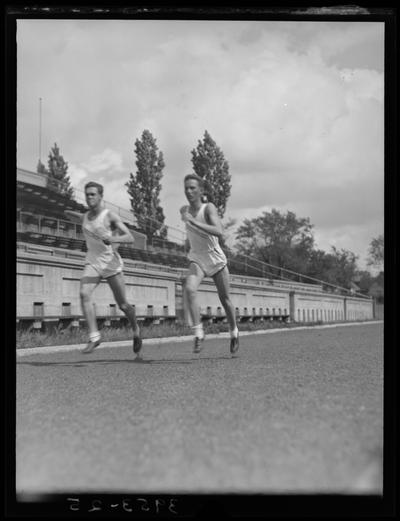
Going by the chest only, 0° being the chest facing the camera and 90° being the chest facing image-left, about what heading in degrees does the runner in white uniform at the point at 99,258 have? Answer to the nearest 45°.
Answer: approximately 45°

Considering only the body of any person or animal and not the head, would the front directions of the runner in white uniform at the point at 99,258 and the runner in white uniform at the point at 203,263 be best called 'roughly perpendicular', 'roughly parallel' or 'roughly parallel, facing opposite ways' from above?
roughly parallel

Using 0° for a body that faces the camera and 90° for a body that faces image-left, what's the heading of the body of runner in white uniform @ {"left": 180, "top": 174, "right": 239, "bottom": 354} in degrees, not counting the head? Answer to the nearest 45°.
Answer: approximately 45°

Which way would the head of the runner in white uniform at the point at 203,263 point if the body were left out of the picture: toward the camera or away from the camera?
toward the camera

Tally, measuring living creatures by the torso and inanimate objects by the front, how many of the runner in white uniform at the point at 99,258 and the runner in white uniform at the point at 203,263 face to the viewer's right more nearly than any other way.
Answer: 0

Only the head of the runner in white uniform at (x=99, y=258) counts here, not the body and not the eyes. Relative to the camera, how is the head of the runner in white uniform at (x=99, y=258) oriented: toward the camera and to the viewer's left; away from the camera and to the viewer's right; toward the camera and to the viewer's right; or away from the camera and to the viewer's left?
toward the camera and to the viewer's left

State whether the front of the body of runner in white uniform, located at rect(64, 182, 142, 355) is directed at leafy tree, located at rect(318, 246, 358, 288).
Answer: no
